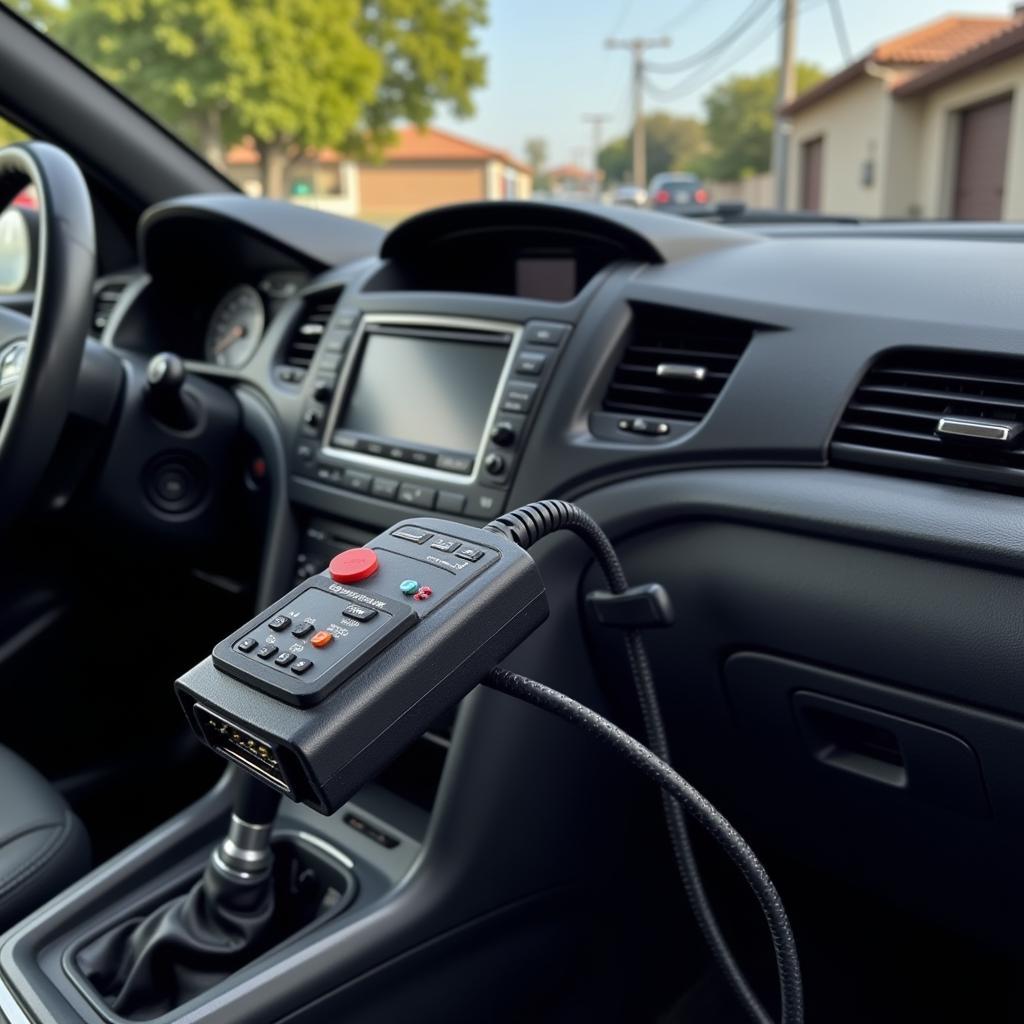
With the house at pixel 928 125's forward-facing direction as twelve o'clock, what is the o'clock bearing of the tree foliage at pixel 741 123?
The tree foliage is roughly at 4 o'clock from the house.

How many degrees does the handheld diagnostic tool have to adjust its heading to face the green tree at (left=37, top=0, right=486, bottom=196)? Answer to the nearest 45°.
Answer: approximately 135° to its right

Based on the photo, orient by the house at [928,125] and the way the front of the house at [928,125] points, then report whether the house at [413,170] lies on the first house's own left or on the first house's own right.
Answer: on the first house's own right

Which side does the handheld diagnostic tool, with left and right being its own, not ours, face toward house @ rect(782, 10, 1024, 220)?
back

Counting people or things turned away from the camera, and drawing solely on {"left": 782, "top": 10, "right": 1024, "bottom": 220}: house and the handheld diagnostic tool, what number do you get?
0

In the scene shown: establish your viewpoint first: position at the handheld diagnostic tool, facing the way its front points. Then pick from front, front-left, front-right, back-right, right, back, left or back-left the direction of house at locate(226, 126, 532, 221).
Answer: back-right

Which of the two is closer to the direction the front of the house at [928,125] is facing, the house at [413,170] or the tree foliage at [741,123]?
the house

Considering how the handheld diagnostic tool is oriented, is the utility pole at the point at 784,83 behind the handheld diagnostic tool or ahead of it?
behind

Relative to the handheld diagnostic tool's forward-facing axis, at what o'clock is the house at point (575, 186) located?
The house is roughly at 5 o'clock from the handheld diagnostic tool.

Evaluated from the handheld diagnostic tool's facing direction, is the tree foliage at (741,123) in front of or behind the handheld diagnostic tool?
behind

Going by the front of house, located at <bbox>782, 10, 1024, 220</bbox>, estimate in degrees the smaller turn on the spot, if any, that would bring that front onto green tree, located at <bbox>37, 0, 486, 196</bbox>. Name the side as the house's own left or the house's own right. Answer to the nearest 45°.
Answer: approximately 45° to the house's own right

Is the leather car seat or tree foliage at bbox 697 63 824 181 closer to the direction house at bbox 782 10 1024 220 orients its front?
the leather car seat

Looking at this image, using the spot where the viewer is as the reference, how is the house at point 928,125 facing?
facing the viewer and to the left of the viewer

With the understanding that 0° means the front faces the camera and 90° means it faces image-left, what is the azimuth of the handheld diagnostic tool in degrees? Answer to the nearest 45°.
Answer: approximately 45°
